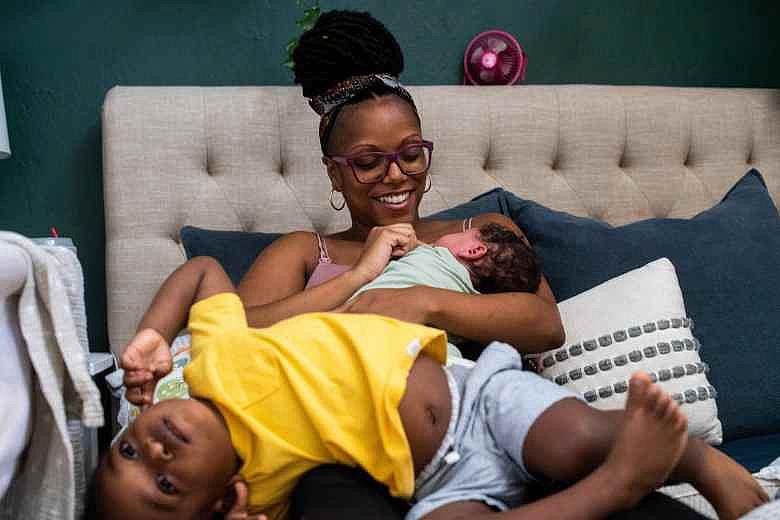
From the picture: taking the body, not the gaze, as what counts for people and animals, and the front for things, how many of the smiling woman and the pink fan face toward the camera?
2

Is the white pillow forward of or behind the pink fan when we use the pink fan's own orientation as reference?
forward

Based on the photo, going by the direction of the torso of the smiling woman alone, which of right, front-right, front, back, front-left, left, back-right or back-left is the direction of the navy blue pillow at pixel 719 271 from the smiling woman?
left

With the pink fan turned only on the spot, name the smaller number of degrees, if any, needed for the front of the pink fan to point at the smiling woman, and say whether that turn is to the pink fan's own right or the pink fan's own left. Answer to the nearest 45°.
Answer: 0° — it already faces them

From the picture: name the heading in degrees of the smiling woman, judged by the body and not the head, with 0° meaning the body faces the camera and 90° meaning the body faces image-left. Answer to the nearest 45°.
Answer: approximately 0°

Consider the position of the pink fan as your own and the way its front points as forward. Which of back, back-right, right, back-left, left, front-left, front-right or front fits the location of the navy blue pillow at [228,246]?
front-right
